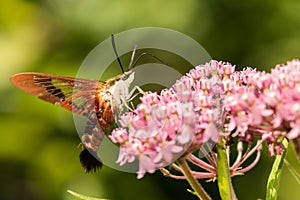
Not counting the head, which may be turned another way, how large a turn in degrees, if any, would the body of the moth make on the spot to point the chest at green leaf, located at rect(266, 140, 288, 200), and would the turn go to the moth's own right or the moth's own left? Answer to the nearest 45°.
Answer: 0° — it already faces it

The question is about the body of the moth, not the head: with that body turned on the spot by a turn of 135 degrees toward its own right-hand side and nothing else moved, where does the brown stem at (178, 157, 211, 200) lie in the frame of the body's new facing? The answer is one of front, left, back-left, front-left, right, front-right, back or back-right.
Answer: left

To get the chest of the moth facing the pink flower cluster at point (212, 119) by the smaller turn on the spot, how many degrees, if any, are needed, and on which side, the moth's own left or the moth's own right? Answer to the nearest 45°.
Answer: approximately 45° to the moth's own right

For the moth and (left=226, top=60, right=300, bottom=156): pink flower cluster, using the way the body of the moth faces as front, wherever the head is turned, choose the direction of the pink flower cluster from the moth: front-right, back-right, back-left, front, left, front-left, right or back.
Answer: front-right

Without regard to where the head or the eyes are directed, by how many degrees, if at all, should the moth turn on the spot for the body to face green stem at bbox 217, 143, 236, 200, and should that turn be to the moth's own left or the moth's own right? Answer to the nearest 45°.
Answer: approximately 45° to the moth's own right

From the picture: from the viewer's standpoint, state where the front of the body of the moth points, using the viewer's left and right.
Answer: facing to the right of the viewer
